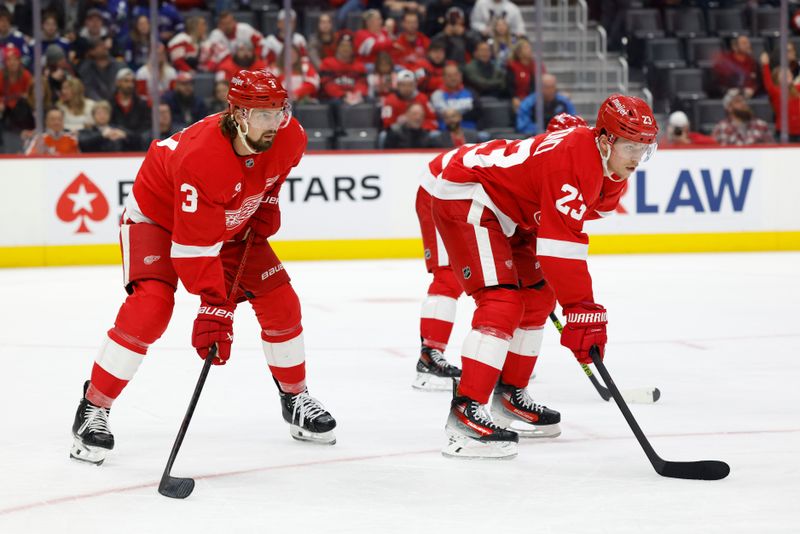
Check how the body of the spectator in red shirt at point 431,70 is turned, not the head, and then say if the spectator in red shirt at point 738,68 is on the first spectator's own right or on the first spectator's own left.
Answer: on the first spectator's own left

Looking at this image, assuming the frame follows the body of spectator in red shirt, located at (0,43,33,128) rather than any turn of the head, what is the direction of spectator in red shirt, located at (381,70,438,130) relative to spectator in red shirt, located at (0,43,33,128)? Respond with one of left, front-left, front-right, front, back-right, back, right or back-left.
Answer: left

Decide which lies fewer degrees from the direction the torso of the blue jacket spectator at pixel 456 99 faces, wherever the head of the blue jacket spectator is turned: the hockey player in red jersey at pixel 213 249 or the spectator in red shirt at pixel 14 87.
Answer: the hockey player in red jersey

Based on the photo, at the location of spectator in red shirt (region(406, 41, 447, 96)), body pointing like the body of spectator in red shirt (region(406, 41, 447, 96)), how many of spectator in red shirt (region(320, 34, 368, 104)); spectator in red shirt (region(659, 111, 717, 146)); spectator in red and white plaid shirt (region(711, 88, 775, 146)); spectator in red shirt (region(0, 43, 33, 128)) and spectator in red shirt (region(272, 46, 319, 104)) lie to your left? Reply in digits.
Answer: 2

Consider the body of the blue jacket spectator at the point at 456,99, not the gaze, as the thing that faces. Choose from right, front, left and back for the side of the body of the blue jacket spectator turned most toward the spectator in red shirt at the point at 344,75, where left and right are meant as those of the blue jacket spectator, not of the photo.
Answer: right

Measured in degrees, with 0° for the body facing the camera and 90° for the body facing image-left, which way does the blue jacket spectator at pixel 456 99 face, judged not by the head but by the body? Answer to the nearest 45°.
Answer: approximately 0°

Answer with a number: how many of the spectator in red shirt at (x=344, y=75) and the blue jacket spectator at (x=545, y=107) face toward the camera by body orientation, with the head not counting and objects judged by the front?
2

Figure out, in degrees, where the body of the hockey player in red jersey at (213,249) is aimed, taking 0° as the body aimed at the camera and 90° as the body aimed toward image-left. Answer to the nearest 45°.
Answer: approximately 315°

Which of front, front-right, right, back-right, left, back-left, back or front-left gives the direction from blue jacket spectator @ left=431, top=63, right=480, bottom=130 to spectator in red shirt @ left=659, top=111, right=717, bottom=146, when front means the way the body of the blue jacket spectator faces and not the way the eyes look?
left

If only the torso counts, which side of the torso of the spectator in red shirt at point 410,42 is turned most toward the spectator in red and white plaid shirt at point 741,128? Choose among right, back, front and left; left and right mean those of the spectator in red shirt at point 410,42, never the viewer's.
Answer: left
